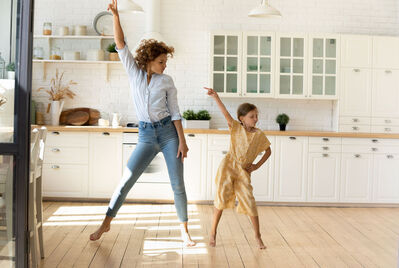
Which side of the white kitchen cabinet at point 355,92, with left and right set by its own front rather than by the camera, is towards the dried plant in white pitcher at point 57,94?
right

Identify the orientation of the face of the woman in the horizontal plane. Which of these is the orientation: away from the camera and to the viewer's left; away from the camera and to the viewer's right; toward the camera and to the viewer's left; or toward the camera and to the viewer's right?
toward the camera and to the viewer's right

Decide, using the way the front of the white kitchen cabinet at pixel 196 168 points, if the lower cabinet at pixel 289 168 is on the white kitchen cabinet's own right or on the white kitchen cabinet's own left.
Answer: on the white kitchen cabinet's own left

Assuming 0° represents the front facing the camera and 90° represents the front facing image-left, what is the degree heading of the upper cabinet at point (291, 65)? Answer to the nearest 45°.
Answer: approximately 0°

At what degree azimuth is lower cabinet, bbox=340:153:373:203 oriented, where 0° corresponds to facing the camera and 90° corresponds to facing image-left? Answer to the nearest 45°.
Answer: approximately 0°
